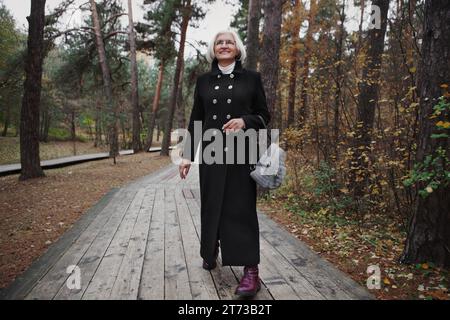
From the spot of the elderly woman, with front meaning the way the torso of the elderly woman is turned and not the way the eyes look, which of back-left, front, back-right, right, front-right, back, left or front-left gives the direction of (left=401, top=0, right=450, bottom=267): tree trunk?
left

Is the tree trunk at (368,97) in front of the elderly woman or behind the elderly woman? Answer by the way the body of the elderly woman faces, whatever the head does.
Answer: behind

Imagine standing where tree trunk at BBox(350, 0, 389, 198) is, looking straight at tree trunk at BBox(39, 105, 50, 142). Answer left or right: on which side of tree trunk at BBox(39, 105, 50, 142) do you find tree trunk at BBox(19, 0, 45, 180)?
left

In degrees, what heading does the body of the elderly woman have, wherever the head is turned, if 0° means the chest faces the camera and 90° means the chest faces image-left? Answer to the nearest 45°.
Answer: approximately 0°

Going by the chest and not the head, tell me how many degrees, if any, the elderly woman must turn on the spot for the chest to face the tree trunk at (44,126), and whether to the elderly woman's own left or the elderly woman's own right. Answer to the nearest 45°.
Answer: approximately 135° to the elderly woman's own right

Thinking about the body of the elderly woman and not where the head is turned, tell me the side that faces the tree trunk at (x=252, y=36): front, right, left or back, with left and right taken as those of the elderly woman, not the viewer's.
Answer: back

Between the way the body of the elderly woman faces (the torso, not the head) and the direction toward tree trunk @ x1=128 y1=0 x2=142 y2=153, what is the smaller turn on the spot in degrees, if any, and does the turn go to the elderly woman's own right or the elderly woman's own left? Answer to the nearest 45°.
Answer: approximately 180°
